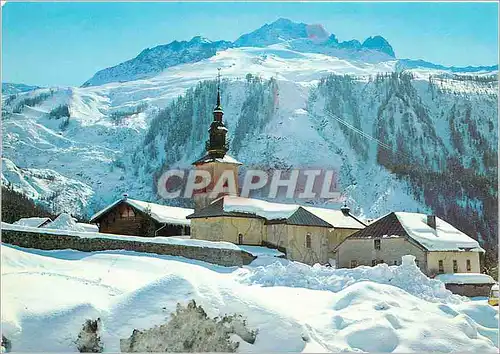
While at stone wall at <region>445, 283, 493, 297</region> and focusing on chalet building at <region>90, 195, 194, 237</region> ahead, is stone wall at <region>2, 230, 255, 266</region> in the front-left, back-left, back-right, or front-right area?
front-left

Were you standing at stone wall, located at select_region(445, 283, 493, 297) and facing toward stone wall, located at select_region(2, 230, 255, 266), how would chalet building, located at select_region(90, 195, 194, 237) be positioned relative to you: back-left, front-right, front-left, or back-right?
front-right

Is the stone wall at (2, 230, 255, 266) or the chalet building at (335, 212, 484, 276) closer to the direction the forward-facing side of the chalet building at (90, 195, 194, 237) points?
the stone wall

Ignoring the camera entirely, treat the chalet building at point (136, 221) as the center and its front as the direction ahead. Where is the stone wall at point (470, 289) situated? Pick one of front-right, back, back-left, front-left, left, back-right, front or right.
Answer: left

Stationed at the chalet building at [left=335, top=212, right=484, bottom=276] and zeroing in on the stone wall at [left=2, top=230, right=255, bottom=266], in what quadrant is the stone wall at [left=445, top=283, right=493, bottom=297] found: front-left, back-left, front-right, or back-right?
back-left

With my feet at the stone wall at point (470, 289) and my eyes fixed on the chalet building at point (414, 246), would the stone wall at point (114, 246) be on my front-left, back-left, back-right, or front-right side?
front-left

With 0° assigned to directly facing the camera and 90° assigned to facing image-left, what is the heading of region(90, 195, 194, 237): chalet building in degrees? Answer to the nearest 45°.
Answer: approximately 45°

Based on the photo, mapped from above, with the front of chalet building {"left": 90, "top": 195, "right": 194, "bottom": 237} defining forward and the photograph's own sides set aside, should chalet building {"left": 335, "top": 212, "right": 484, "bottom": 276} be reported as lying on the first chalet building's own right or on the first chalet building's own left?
on the first chalet building's own left
